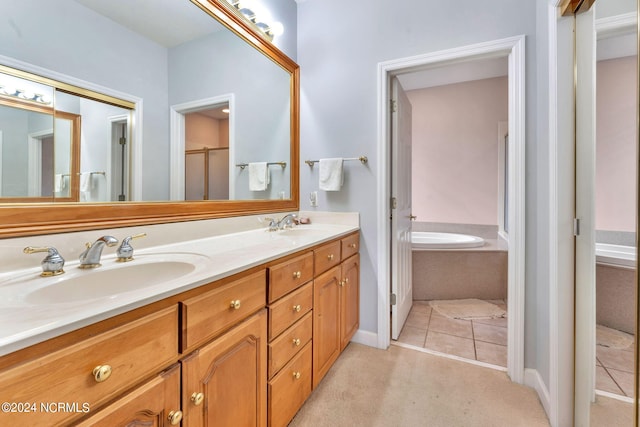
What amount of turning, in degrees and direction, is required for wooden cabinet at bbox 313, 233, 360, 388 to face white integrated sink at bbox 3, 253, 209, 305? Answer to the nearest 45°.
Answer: approximately 90° to its right

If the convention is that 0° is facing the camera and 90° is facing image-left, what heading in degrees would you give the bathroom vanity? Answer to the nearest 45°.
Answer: approximately 315°

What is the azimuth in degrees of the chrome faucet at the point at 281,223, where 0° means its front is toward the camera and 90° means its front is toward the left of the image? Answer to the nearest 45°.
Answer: approximately 315°

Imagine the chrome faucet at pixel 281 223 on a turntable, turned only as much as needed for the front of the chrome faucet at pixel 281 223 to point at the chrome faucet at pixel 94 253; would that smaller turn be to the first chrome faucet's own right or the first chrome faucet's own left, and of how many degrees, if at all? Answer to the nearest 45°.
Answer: approximately 90° to the first chrome faucet's own right

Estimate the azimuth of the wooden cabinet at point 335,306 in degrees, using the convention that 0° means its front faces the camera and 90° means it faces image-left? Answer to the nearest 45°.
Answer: approximately 315°

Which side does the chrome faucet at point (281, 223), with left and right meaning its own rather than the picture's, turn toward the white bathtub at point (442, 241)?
left
